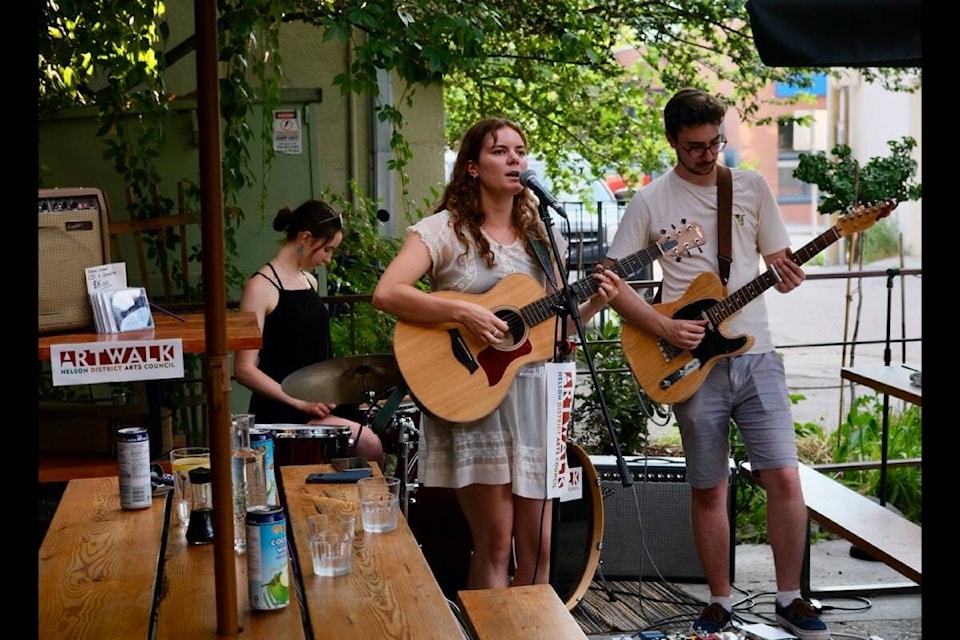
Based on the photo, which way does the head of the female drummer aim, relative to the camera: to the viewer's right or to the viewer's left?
to the viewer's right

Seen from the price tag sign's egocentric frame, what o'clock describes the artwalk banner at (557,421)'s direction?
The artwalk banner is roughly at 9 o'clock from the price tag sign.

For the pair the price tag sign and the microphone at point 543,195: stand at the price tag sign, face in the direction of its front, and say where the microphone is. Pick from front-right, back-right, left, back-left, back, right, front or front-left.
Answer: left

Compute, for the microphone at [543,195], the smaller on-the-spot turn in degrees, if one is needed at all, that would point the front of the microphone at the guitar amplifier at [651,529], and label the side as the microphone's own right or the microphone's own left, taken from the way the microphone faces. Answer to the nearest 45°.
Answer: approximately 90° to the microphone's own right

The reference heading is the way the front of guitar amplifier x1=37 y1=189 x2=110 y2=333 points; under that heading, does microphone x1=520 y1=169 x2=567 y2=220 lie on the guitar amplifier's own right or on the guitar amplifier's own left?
on the guitar amplifier's own left

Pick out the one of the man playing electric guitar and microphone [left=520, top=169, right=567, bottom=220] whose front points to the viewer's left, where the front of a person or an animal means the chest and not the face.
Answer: the microphone

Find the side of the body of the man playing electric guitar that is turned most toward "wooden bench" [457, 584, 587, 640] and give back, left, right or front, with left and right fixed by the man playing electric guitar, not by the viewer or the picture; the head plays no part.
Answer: front

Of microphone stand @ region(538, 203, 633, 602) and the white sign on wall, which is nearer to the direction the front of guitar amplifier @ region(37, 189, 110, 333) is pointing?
the microphone stand

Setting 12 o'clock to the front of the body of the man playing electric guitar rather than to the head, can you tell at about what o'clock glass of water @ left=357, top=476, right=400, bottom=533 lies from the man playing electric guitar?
The glass of water is roughly at 1 o'clock from the man playing electric guitar.

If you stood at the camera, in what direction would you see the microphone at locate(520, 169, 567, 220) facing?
facing to the left of the viewer

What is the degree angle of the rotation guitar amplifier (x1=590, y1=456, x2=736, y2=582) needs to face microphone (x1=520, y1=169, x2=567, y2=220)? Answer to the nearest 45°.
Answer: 0° — it already faces it

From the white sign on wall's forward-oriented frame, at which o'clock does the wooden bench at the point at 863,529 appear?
The wooden bench is roughly at 11 o'clock from the white sign on wall.
